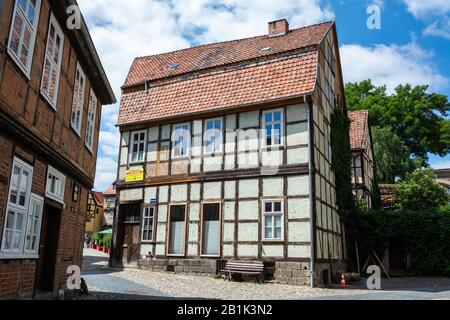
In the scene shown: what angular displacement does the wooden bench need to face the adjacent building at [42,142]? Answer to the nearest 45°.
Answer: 0° — it already faces it

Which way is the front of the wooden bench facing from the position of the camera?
facing the viewer and to the left of the viewer

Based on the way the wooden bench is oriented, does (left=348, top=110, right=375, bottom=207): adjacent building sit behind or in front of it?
behind
